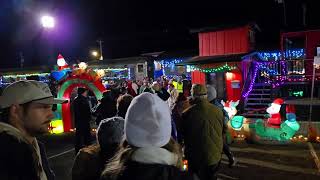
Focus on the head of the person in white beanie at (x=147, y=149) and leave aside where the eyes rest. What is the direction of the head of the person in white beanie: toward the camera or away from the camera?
away from the camera

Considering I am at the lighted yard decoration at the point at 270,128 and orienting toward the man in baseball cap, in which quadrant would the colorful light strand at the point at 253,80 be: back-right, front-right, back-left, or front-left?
back-right

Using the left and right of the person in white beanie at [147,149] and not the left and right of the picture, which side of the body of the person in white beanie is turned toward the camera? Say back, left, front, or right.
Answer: back

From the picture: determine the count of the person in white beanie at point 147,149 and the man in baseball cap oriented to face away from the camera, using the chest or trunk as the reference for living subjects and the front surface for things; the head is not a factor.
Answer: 1

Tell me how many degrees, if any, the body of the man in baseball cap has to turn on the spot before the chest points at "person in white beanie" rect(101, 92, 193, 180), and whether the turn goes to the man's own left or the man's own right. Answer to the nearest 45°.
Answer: approximately 45° to the man's own right

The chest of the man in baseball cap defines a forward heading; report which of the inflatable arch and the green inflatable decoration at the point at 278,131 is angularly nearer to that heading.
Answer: the green inflatable decoration

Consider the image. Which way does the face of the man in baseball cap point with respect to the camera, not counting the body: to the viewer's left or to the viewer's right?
to the viewer's right

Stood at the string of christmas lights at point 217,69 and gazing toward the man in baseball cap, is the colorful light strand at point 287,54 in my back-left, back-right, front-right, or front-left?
back-left

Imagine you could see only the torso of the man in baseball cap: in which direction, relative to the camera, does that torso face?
to the viewer's right

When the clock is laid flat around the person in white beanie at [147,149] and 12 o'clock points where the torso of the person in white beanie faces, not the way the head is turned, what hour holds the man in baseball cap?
The man in baseball cap is roughly at 10 o'clock from the person in white beanie.
